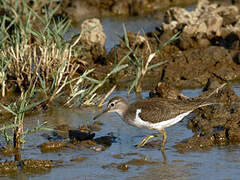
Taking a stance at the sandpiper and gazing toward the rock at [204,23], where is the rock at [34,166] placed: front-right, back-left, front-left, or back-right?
back-left

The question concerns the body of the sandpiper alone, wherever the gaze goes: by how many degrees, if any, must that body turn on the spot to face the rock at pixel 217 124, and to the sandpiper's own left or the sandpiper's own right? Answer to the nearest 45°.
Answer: approximately 180°

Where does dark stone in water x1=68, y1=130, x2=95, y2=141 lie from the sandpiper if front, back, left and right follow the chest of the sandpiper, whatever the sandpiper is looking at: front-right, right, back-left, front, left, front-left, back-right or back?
front

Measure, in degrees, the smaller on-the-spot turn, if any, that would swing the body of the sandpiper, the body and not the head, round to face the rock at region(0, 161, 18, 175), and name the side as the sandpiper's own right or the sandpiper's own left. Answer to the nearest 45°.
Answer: approximately 45° to the sandpiper's own left

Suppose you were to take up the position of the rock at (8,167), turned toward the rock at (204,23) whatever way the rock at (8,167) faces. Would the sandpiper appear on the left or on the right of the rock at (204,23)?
right

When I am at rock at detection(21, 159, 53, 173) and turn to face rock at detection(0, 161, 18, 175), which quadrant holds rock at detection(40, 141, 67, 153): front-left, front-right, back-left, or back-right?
back-right

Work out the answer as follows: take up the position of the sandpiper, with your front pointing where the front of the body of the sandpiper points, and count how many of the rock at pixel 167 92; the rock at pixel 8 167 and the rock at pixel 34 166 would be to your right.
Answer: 1

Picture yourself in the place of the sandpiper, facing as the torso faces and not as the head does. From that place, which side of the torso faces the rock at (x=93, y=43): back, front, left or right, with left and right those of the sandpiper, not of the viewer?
right

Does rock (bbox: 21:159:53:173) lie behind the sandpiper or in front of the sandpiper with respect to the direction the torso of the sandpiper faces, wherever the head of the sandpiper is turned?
in front

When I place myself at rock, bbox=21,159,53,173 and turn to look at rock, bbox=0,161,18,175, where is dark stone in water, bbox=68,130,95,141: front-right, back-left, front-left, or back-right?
back-right

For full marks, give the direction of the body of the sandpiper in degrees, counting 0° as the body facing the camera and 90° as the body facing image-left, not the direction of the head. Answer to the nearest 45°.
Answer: approximately 90°

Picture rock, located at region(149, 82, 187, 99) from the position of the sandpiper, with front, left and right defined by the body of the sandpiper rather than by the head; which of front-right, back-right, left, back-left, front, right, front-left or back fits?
right

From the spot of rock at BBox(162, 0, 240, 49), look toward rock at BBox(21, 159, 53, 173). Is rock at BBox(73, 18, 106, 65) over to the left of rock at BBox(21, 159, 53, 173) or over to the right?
right
